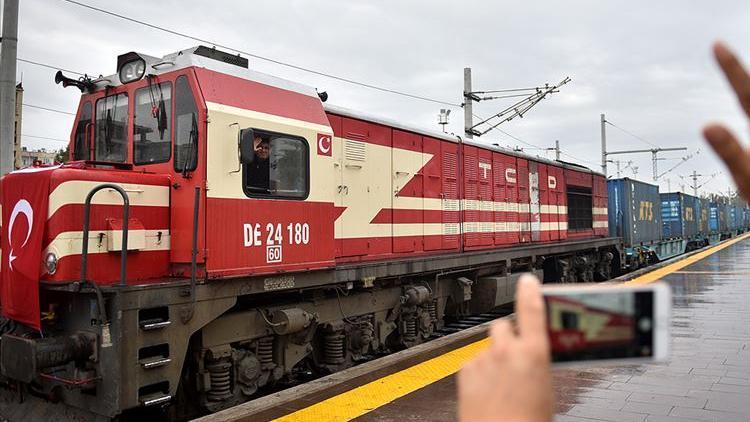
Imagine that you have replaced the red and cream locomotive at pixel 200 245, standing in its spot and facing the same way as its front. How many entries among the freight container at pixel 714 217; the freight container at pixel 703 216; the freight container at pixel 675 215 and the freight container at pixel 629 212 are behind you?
4

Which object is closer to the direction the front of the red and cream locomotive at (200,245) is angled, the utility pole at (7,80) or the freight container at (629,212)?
the utility pole

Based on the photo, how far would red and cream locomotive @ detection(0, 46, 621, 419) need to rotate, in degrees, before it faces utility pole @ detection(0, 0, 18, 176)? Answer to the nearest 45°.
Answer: approximately 90° to its right

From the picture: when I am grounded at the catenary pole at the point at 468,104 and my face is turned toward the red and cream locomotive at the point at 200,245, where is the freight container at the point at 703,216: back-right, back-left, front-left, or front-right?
back-left

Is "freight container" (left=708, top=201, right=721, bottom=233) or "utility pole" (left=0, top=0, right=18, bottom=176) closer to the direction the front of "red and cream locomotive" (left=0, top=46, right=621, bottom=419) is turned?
the utility pole

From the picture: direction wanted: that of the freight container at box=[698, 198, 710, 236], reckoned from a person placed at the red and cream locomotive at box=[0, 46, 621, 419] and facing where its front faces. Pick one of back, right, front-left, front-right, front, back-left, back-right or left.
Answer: back

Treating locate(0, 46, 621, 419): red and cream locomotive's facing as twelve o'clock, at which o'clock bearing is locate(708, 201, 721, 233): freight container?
The freight container is roughly at 6 o'clock from the red and cream locomotive.

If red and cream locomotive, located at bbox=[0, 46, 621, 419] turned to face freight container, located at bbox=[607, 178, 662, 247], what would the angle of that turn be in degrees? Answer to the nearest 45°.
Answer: approximately 180°

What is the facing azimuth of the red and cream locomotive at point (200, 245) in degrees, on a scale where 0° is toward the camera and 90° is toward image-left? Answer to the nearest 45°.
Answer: approximately 45°

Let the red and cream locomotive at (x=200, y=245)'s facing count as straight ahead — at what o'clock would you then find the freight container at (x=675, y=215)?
The freight container is roughly at 6 o'clock from the red and cream locomotive.
